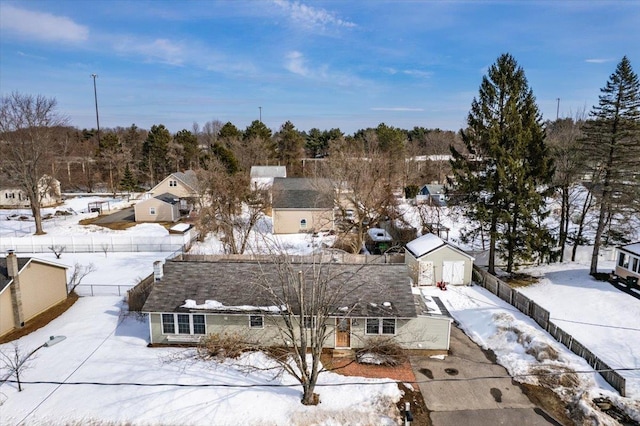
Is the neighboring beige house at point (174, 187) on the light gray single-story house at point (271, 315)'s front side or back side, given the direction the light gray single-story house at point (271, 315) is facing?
on the back side

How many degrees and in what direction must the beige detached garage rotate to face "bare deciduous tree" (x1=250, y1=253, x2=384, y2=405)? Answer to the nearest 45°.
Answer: approximately 45° to its right

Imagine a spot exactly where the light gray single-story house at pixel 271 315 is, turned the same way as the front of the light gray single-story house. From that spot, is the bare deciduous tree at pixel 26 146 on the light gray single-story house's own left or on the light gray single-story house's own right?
on the light gray single-story house's own right

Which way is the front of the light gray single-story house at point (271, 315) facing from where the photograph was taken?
facing the viewer

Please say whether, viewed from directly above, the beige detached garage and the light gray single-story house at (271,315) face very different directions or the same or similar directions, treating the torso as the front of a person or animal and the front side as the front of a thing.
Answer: same or similar directions

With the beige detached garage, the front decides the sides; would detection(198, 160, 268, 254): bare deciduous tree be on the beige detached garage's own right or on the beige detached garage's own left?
on the beige detached garage's own right

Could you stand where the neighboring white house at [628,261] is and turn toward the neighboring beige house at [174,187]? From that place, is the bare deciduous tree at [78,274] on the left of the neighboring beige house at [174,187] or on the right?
left

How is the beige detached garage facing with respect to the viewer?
toward the camera

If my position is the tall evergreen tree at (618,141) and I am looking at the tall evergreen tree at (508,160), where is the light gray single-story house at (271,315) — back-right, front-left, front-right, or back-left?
front-left

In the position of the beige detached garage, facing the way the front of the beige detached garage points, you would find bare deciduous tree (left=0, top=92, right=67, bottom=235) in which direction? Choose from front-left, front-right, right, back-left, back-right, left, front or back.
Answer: right

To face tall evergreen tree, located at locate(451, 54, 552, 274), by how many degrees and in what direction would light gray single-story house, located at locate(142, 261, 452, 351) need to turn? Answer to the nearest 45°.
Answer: approximately 135° to its left

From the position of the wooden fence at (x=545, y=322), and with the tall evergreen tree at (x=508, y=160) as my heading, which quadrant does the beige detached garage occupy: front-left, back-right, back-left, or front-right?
front-left

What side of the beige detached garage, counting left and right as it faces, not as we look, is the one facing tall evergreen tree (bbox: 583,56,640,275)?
left

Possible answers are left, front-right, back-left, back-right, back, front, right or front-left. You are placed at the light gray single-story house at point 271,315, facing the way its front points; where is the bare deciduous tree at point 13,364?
right

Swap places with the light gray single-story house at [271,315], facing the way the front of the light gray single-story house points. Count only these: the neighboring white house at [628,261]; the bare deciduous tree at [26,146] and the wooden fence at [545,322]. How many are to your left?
2

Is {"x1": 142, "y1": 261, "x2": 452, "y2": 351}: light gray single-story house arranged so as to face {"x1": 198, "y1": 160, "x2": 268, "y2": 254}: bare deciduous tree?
no

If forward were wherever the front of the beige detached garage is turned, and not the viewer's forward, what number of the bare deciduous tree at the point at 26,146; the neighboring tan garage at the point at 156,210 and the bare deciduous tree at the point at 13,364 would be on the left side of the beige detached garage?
0

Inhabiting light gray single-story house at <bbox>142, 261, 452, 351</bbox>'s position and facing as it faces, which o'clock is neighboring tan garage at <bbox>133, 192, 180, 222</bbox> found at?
The neighboring tan garage is roughly at 5 o'clock from the light gray single-story house.

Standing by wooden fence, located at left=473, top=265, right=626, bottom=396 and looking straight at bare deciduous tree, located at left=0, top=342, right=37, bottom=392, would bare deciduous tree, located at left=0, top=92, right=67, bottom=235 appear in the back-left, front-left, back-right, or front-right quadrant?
front-right

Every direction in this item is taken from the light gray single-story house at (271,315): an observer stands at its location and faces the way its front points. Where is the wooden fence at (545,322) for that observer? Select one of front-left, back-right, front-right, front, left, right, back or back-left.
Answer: left
